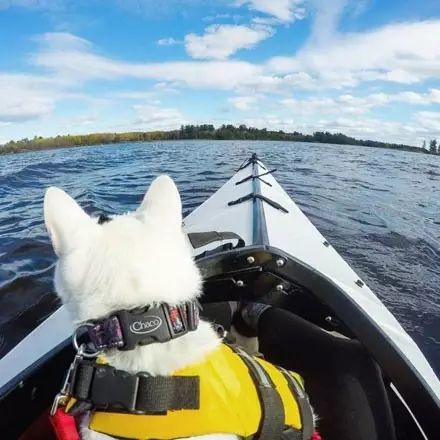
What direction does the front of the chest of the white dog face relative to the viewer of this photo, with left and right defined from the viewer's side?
facing away from the viewer

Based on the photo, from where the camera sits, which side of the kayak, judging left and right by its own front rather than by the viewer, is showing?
back
